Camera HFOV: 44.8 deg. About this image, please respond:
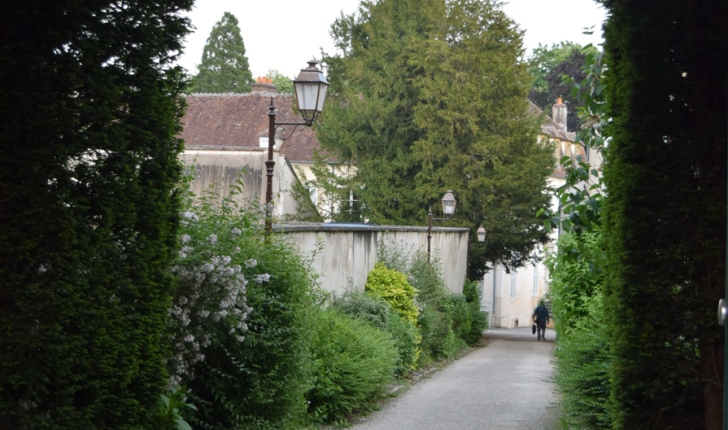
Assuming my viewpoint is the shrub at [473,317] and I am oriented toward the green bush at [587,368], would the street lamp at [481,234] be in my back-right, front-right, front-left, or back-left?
back-left

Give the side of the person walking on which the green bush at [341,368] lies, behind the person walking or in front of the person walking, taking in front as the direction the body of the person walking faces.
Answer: behind

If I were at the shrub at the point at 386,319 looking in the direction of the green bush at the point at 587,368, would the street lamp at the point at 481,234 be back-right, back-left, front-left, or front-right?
back-left

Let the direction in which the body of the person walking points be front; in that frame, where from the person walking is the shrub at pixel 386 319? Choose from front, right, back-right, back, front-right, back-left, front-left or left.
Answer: back

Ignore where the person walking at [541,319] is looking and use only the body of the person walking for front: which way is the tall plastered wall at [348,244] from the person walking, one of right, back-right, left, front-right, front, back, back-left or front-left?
back

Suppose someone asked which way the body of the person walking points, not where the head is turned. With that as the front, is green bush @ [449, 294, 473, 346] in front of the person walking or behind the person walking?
behind

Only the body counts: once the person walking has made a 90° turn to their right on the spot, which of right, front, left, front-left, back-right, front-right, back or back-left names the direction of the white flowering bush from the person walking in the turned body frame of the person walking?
right

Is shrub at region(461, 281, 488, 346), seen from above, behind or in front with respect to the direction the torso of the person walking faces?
behind

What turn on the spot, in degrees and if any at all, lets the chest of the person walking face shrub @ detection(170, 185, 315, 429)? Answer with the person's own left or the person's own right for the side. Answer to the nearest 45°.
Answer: approximately 180°

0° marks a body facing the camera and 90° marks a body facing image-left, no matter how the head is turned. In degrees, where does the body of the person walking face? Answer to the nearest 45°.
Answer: approximately 180°
